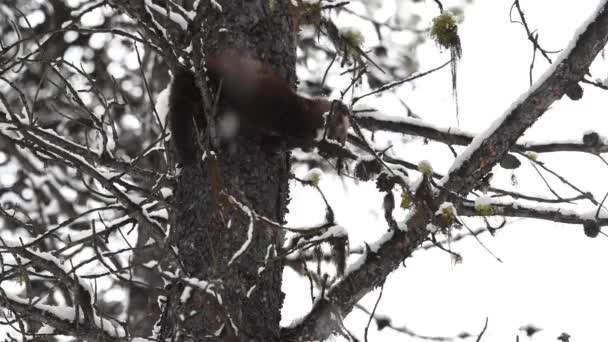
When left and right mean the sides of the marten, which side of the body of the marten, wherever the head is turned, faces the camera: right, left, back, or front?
right
